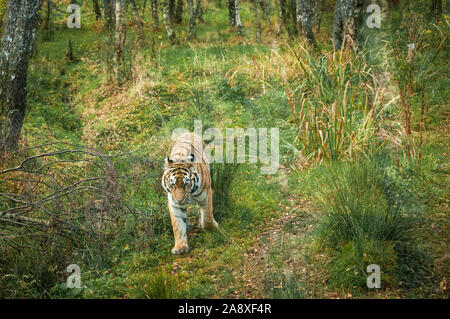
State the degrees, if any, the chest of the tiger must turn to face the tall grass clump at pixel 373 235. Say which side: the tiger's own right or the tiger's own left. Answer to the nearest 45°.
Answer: approximately 45° to the tiger's own left

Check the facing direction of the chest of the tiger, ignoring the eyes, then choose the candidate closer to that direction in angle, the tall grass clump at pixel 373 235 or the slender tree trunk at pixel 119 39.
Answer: the tall grass clump

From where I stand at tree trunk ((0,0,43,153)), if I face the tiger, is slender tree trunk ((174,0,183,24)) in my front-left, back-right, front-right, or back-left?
back-left

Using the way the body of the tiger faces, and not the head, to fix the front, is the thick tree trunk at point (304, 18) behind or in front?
behind

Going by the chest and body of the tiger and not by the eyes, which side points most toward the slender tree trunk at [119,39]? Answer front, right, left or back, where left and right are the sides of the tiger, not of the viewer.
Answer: back

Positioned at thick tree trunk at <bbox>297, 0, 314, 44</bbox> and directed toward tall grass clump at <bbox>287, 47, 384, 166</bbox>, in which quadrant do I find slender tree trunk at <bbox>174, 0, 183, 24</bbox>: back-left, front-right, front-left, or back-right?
back-right

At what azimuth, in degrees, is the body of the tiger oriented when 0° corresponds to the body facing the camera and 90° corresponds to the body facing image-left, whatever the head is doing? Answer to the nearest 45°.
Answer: approximately 0°

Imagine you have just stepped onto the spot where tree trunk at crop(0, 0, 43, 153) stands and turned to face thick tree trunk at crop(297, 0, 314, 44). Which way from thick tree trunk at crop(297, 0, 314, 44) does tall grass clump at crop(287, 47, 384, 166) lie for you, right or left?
right

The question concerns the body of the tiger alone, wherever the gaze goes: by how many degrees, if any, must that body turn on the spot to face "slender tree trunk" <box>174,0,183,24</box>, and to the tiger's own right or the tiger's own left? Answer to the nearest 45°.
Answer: approximately 180°
